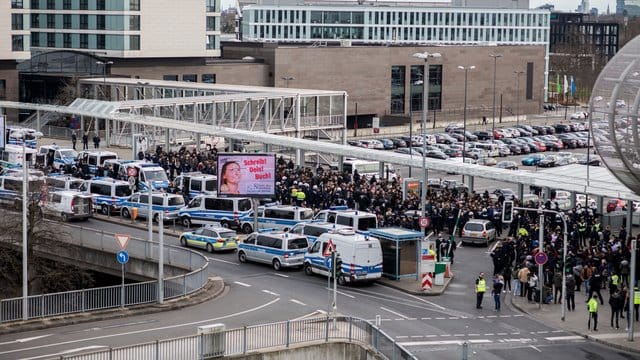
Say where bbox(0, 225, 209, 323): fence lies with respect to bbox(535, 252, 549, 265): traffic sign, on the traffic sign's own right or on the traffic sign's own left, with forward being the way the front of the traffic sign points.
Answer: on the traffic sign's own right

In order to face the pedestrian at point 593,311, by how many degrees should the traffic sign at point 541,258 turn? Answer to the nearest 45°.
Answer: approximately 45° to its left

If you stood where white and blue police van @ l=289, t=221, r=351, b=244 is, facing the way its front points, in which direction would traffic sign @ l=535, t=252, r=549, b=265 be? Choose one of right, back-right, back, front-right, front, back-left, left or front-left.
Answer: back-left

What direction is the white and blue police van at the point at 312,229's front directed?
to the viewer's left

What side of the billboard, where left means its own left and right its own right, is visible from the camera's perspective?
front

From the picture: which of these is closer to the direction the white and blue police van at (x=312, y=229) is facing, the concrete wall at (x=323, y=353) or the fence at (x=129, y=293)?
the fence

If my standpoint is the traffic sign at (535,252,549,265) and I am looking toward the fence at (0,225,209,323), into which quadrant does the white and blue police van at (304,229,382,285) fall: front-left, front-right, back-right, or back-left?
front-right

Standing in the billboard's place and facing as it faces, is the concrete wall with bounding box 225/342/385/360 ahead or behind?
ahead

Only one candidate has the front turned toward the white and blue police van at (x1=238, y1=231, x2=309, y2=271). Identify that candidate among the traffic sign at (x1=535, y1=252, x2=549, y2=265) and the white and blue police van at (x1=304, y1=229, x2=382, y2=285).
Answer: the white and blue police van at (x1=304, y1=229, x2=382, y2=285)

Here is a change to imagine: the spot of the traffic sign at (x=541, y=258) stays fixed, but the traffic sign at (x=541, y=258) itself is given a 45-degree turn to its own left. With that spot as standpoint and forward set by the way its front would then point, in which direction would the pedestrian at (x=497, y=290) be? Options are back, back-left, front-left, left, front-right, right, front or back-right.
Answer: right

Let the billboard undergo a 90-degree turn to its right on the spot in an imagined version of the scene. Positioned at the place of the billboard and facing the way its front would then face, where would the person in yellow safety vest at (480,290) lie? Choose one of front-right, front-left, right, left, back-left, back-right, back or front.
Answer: back-left

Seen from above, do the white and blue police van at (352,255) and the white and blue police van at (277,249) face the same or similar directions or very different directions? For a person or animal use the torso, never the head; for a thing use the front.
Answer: same or similar directions

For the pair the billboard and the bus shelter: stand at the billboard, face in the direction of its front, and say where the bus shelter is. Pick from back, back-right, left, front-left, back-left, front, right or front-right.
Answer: front-left

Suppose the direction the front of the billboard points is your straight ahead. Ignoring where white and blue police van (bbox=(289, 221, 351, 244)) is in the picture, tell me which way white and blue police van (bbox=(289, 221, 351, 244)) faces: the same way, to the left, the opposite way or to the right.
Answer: to the right

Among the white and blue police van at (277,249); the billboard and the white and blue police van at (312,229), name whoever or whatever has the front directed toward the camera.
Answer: the billboard

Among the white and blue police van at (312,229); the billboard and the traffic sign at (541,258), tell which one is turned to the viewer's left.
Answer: the white and blue police van

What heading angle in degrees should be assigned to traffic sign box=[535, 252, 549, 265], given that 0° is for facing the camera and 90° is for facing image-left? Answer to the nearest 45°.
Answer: approximately 0°
